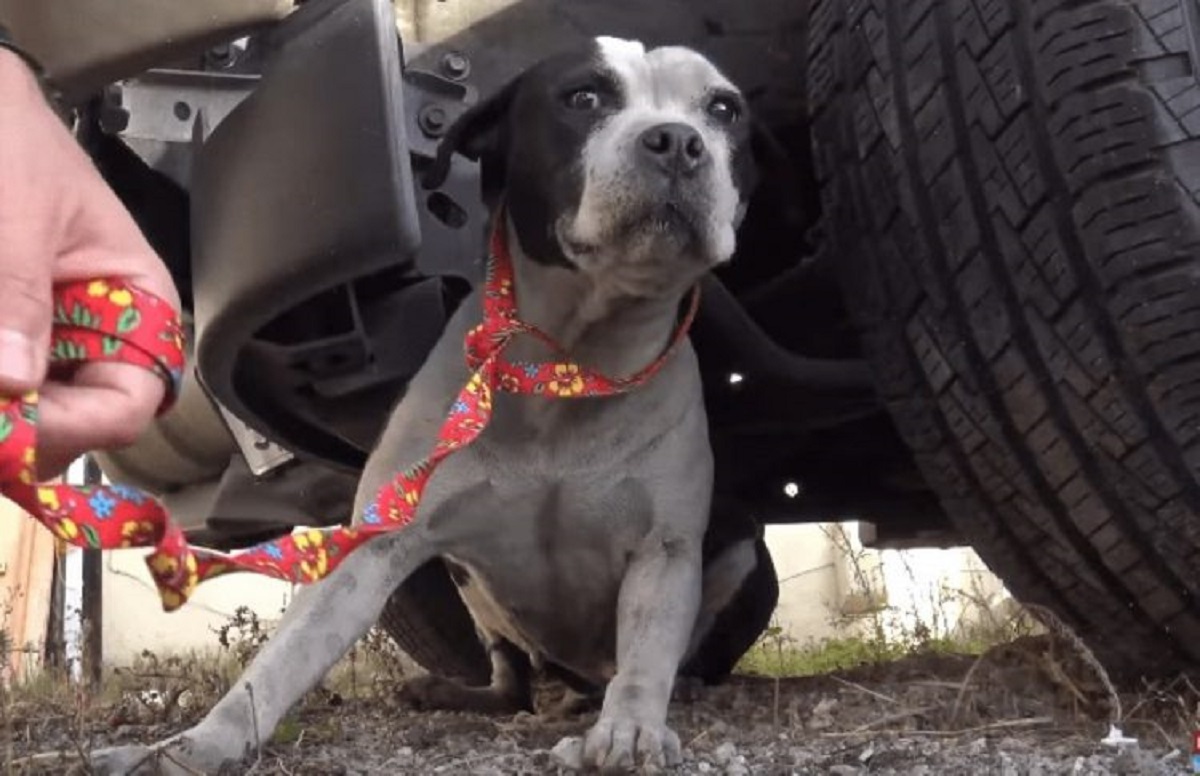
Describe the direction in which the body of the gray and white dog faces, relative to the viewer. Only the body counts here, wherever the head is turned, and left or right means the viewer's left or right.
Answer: facing the viewer

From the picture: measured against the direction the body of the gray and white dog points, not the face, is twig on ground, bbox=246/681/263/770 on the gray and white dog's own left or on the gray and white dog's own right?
on the gray and white dog's own right
